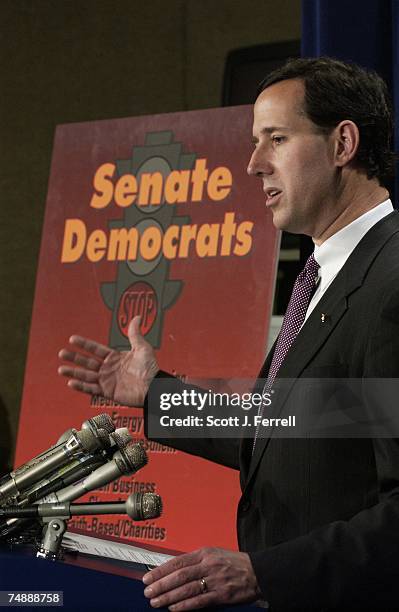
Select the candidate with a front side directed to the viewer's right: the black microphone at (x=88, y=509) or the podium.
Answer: the black microphone

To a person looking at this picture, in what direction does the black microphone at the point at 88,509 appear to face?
facing to the right of the viewer

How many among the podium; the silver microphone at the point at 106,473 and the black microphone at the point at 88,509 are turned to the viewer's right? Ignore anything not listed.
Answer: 2

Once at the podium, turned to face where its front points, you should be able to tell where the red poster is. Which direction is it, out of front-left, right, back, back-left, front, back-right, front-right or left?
back-right

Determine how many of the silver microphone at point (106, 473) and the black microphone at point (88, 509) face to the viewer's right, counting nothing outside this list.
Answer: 2

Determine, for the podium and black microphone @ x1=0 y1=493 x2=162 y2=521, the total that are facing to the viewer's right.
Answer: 1

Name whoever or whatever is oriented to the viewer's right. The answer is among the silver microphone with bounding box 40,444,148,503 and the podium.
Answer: the silver microphone

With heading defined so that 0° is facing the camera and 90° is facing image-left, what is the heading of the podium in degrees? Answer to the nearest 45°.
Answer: approximately 45°

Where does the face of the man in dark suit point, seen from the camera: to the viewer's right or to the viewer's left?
to the viewer's left

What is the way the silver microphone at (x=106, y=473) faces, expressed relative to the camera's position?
facing to the right of the viewer
